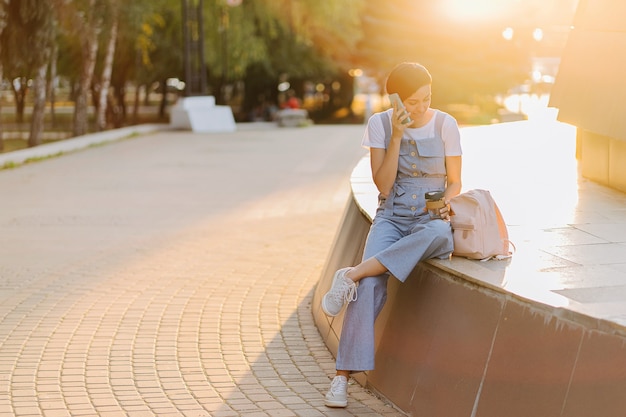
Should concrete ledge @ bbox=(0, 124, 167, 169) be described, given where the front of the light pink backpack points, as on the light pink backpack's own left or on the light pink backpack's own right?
on the light pink backpack's own right

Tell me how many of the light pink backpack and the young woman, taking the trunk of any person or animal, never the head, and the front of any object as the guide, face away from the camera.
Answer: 0

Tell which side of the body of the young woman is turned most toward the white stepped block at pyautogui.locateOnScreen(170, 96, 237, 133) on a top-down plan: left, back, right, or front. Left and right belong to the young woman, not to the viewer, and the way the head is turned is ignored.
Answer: back

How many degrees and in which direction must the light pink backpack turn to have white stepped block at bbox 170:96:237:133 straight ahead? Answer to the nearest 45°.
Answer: approximately 135° to its right

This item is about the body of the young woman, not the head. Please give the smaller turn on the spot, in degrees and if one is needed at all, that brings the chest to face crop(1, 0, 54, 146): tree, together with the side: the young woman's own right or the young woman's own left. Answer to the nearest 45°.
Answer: approximately 135° to the young woman's own right

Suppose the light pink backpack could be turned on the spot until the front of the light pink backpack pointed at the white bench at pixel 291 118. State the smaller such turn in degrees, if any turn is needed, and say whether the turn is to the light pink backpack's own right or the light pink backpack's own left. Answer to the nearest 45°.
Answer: approximately 135° to the light pink backpack's own right

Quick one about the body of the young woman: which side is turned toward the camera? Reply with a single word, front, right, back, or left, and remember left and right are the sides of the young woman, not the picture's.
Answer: front

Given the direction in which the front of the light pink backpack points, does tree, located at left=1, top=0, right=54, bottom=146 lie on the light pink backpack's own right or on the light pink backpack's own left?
on the light pink backpack's own right

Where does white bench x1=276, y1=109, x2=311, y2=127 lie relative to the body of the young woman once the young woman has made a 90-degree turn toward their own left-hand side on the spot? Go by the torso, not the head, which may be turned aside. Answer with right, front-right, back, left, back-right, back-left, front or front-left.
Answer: left
